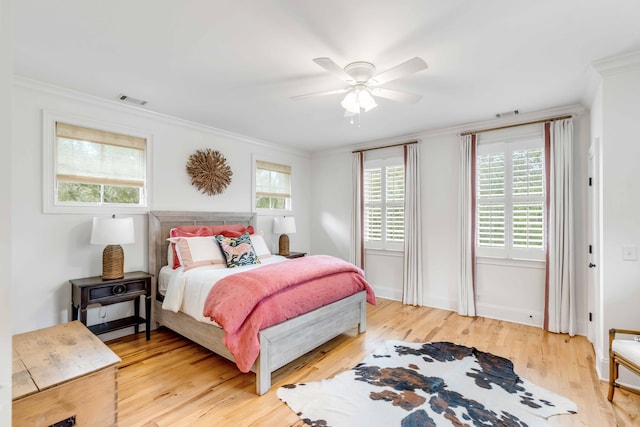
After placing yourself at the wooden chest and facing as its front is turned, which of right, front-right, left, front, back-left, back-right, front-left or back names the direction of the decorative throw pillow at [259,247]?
left

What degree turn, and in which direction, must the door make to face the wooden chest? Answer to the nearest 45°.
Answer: approximately 45° to its left

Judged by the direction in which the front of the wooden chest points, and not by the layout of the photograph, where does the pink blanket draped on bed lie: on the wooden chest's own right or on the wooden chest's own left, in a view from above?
on the wooden chest's own left

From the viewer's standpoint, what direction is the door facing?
to the viewer's left

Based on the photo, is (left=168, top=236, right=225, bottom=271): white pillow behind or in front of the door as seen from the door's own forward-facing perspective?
in front

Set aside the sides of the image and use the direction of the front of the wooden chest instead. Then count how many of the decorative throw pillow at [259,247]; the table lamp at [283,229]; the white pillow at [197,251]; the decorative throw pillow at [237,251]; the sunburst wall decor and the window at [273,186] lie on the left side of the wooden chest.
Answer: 6

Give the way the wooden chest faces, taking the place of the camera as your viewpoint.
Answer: facing the viewer and to the right of the viewer

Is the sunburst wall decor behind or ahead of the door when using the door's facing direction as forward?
ahead

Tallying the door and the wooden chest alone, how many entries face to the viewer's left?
1

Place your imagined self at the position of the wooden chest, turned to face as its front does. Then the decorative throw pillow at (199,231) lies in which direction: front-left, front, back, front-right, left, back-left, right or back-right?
left

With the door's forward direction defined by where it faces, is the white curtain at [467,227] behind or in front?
in front

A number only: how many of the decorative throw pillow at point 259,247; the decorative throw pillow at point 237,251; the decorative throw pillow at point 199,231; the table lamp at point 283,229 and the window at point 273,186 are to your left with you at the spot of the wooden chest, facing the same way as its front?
5

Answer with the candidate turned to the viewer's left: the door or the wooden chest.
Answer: the door
